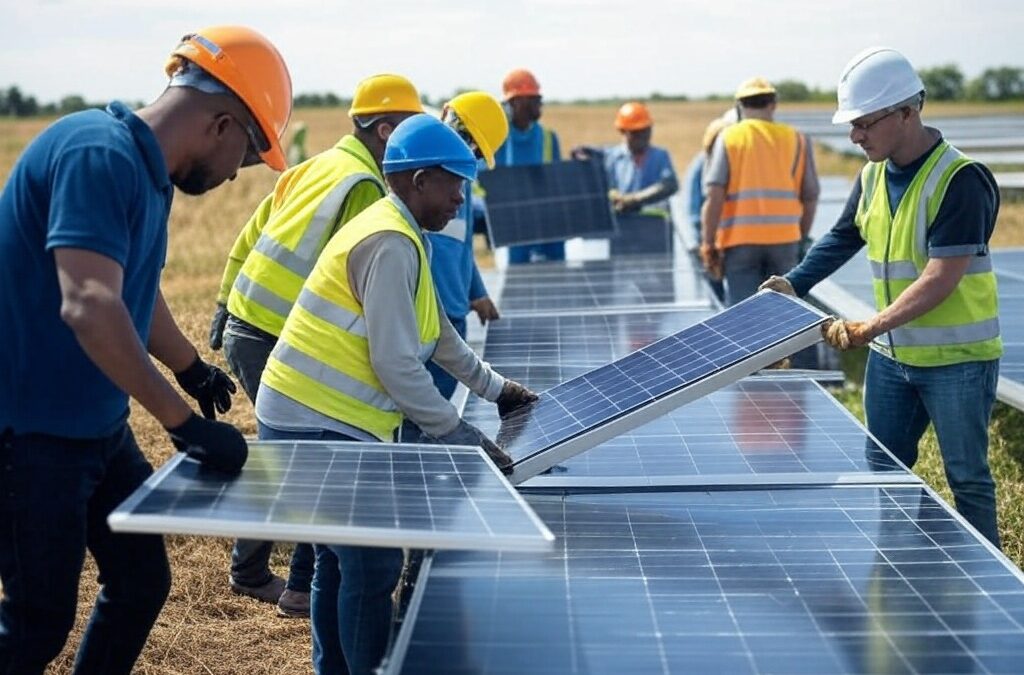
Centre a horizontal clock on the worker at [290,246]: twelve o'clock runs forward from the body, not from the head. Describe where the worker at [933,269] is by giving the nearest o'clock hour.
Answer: the worker at [933,269] is roughly at 2 o'clock from the worker at [290,246].

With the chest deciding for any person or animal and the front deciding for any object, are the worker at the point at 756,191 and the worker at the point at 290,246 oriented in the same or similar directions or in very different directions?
same or similar directions

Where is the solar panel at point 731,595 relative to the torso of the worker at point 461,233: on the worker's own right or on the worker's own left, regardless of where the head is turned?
on the worker's own right

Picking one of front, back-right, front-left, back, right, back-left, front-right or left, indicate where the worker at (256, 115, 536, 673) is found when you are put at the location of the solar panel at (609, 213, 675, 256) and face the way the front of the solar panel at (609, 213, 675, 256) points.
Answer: front

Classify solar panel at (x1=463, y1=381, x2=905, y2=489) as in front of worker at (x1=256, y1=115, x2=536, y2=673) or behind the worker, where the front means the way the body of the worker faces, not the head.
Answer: in front

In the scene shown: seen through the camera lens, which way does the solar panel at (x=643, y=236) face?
facing the viewer

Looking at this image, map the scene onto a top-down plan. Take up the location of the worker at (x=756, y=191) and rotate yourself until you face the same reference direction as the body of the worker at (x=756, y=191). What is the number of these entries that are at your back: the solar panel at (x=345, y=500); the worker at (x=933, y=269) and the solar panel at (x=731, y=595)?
3

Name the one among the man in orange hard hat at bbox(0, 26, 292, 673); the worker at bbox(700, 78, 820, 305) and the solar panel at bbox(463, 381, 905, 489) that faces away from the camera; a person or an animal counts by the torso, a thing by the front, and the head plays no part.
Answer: the worker

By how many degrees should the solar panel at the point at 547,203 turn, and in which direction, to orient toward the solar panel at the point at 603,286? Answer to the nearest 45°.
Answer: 0° — it already faces it

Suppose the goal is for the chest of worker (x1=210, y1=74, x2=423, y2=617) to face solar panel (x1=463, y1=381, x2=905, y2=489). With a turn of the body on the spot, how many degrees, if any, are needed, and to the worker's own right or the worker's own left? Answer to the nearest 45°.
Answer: approximately 45° to the worker's own right

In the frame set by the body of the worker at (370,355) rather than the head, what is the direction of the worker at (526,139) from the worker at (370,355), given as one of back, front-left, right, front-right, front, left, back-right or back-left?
left

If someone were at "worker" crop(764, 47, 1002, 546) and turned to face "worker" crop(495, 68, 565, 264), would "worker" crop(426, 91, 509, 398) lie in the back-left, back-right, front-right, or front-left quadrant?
front-left

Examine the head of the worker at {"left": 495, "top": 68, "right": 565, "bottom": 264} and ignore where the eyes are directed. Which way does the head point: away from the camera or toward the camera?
toward the camera

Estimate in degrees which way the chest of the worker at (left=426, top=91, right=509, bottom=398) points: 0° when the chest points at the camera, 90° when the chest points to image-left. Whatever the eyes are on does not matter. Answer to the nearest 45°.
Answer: approximately 270°
